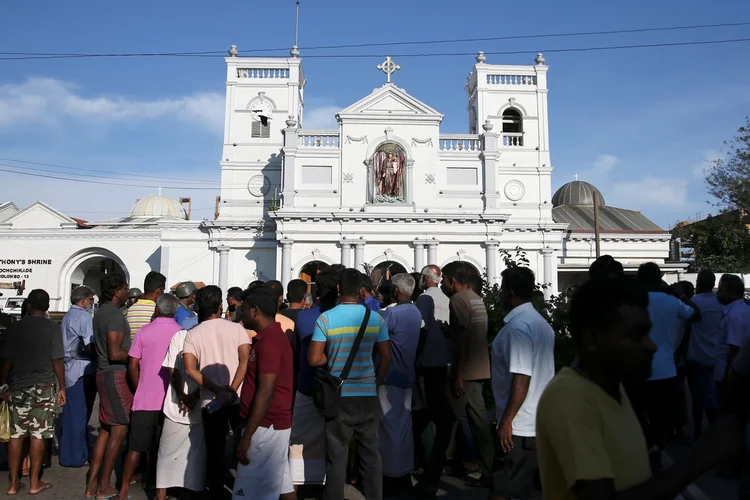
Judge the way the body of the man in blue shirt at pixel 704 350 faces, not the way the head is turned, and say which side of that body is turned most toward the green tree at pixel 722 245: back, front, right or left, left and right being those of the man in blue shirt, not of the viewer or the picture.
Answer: front

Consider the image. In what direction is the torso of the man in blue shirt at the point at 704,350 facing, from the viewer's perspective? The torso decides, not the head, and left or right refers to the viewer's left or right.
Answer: facing away from the viewer

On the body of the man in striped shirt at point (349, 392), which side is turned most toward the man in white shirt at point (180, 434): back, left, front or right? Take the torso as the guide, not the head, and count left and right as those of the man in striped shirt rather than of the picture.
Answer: left

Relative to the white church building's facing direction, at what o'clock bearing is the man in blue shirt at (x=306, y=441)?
The man in blue shirt is roughly at 12 o'clock from the white church building.

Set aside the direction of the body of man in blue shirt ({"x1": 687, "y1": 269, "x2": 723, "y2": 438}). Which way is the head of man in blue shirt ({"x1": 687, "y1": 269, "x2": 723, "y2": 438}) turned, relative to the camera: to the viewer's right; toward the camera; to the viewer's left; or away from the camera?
away from the camera

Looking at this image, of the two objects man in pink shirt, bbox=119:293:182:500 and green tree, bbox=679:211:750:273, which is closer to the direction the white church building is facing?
the man in pink shirt

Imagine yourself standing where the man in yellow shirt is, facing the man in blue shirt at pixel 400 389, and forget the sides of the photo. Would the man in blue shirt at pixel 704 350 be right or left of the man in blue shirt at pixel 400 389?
right

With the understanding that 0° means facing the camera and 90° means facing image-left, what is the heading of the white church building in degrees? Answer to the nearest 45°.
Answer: approximately 0°

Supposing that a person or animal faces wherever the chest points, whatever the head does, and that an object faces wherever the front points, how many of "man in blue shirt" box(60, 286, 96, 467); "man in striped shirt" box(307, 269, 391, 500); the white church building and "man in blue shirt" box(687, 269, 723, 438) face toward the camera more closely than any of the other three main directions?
1

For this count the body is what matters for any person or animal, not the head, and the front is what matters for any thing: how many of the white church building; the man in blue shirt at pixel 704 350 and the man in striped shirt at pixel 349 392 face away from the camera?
2

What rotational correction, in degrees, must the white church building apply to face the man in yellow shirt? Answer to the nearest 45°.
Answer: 0° — it already faces them

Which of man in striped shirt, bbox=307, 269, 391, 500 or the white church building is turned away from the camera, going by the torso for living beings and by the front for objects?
the man in striped shirt

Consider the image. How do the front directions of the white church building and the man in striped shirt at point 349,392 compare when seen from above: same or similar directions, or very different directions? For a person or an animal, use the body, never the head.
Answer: very different directions

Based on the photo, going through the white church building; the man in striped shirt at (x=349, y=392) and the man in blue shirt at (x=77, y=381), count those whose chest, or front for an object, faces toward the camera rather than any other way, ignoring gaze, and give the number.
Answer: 1

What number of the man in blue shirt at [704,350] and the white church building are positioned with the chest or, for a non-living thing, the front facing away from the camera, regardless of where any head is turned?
1

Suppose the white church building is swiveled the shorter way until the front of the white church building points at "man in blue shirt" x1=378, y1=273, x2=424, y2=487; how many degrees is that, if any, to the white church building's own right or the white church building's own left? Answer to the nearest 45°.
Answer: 0° — it already faces them
